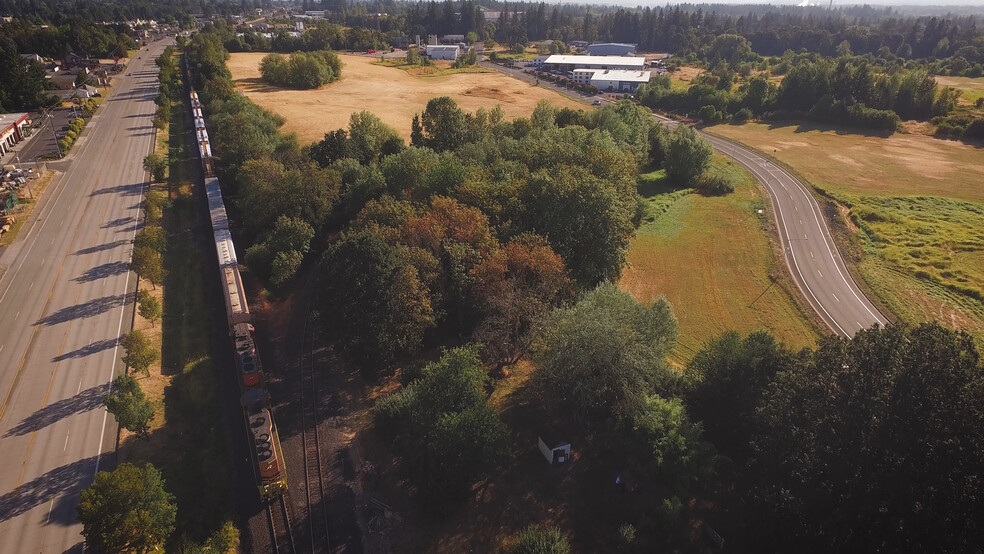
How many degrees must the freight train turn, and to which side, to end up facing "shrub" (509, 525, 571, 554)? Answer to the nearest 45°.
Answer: approximately 45° to its left

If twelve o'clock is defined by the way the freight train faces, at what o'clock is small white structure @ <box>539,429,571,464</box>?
The small white structure is roughly at 10 o'clock from the freight train.

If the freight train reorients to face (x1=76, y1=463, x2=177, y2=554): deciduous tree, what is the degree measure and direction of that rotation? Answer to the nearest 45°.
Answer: approximately 45° to its right

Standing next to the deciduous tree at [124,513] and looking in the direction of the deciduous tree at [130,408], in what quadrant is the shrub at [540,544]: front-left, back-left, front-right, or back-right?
back-right

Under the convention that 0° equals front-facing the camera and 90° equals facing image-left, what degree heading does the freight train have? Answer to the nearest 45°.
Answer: approximately 0°
